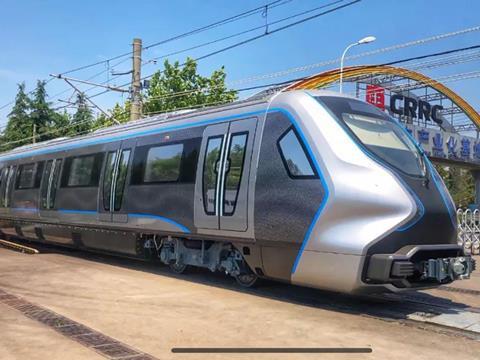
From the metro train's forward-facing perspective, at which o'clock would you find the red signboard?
The red signboard is roughly at 8 o'clock from the metro train.

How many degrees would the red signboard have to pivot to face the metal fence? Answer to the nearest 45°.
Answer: approximately 45° to its left

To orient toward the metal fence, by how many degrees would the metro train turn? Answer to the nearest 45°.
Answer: approximately 90° to its left

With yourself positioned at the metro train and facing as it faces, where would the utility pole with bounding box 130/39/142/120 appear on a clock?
The utility pole is roughly at 7 o'clock from the metro train.

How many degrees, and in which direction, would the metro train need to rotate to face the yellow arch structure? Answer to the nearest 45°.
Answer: approximately 135° to its left

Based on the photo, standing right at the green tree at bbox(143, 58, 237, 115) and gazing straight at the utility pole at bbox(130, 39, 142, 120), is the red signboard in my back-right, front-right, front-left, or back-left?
back-left
